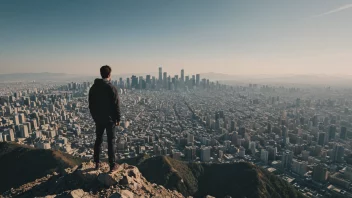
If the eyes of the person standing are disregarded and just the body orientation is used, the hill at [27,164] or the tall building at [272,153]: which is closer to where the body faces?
the tall building

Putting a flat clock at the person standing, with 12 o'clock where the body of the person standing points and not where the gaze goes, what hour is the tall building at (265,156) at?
The tall building is roughly at 12 o'clock from the person standing.

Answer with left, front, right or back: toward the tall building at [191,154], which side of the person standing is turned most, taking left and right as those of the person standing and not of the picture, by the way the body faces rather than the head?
front

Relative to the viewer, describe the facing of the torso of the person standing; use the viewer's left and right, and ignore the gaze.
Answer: facing away from the viewer and to the right of the viewer

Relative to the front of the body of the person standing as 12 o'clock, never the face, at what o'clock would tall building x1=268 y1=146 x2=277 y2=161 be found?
The tall building is roughly at 12 o'clock from the person standing.

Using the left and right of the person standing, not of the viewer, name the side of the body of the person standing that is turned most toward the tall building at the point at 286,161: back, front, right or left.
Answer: front

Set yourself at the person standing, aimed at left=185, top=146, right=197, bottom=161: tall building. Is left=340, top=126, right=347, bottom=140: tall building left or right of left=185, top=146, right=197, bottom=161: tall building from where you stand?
right

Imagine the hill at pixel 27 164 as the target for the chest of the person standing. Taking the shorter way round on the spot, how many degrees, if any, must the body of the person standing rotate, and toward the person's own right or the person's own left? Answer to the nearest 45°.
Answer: approximately 45° to the person's own left

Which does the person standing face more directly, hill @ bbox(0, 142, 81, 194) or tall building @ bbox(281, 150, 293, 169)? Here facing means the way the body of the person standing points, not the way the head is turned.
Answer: the tall building

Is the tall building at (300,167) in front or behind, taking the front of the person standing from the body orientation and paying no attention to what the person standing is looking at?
in front
